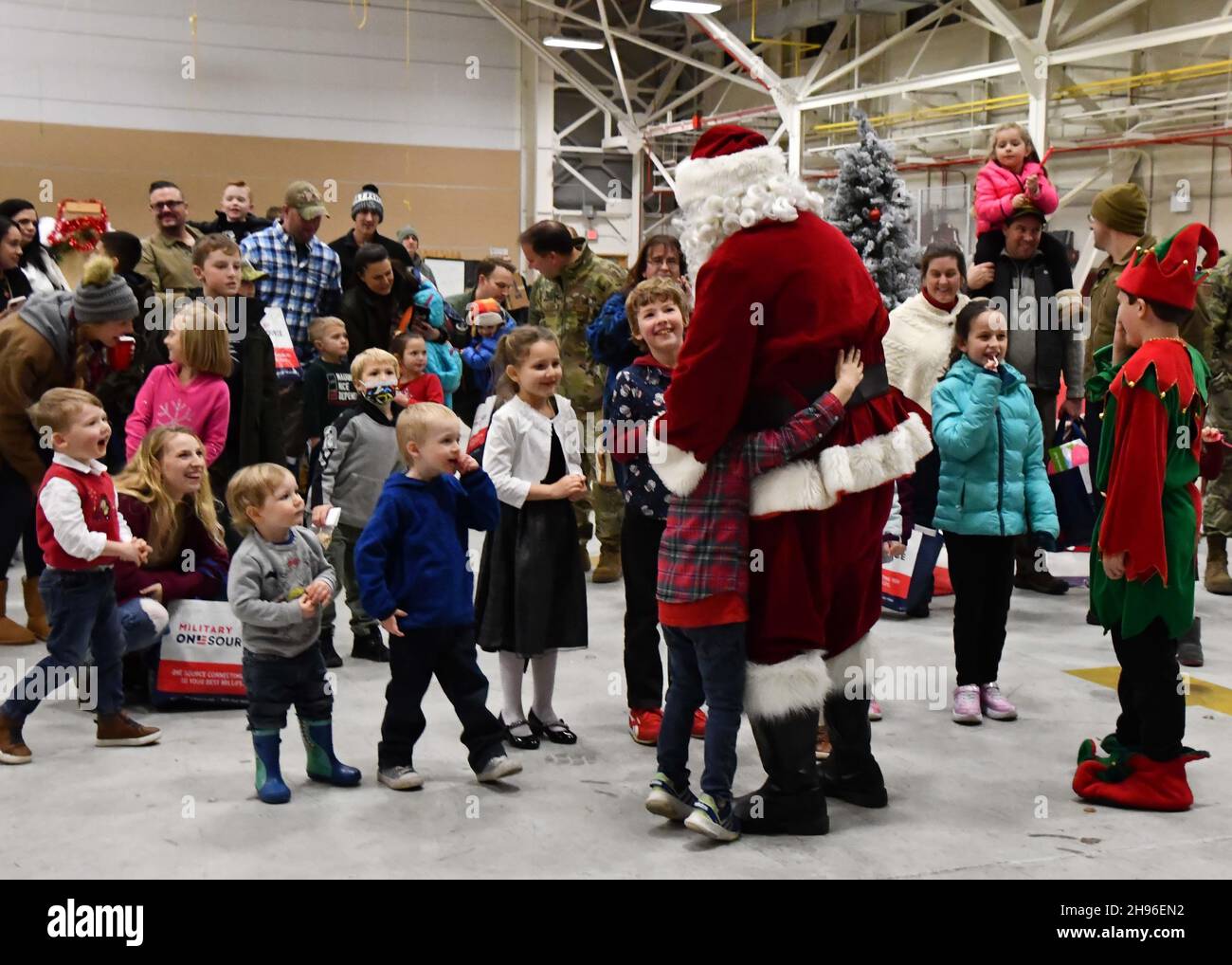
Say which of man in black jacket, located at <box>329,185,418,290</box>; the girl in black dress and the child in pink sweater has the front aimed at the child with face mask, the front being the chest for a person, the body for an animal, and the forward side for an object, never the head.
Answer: the man in black jacket

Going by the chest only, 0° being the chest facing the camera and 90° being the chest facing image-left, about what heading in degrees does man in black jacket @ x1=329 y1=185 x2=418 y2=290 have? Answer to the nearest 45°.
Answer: approximately 0°

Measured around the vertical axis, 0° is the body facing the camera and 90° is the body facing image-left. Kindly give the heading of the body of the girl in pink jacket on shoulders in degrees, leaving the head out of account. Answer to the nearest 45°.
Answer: approximately 0°

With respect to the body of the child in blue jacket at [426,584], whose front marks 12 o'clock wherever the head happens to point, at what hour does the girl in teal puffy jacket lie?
The girl in teal puffy jacket is roughly at 10 o'clock from the child in blue jacket.

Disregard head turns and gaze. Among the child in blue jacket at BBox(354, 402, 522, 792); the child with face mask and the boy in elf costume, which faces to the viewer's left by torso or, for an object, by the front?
the boy in elf costume

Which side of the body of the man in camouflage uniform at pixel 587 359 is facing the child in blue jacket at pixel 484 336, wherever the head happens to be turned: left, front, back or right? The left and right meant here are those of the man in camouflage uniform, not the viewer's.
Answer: right

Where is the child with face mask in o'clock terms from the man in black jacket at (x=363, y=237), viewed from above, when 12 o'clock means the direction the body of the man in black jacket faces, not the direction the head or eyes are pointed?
The child with face mask is roughly at 12 o'clock from the man in black jacket.

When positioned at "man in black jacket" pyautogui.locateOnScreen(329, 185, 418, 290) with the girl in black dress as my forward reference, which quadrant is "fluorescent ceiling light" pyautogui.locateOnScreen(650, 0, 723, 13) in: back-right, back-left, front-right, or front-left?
back-left

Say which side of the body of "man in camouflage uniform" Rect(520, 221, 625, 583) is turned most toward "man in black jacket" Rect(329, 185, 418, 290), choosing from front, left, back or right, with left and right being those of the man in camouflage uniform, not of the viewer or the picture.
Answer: right

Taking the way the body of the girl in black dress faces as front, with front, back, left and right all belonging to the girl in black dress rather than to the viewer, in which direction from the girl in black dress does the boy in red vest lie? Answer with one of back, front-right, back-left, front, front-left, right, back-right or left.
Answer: back-right

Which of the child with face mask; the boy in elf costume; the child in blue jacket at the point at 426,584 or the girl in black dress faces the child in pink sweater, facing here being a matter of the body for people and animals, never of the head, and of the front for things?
the boy in elf costume

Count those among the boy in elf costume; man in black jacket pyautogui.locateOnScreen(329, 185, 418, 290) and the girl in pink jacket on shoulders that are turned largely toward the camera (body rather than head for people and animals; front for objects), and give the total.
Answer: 2

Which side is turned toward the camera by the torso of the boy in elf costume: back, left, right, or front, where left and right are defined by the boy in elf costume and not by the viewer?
left

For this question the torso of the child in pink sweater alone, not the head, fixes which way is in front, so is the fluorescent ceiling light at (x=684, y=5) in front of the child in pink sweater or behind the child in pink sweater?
behind
